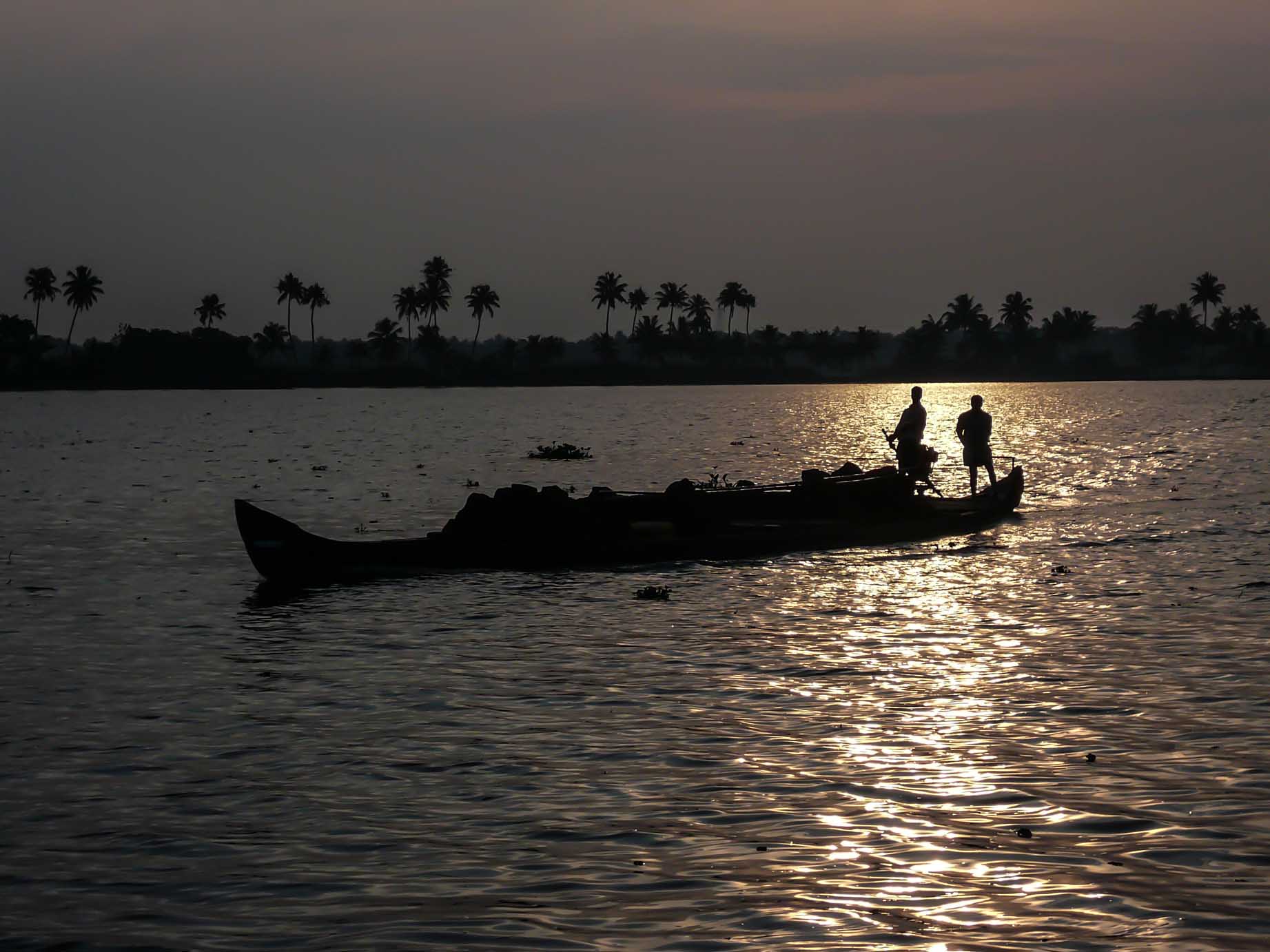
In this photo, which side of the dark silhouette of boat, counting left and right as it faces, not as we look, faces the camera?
left
